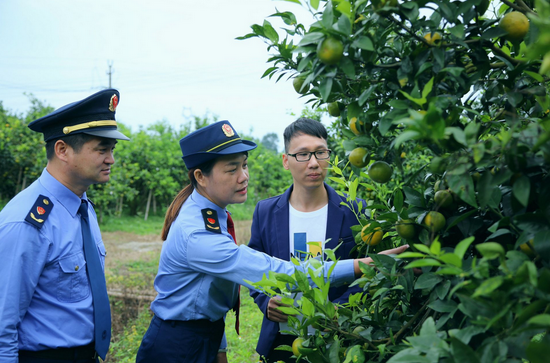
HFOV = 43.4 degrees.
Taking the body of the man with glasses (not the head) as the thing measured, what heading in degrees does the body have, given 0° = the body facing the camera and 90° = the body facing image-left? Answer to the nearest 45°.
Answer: approximately 0°

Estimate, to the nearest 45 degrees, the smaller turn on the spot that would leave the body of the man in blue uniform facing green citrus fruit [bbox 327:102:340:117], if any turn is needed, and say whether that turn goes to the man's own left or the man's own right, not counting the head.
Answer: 0° — they already face it

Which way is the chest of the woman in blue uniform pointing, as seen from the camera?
to the viewer's right

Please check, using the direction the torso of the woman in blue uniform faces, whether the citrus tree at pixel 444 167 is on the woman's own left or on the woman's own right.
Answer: on the woman's own right

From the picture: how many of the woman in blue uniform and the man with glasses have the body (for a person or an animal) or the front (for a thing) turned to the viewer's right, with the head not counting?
1

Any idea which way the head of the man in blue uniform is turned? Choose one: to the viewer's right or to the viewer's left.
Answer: to the viewer's right

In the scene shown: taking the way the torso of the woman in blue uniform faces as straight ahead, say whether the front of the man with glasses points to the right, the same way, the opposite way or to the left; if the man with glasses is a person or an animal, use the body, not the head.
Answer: to the right
